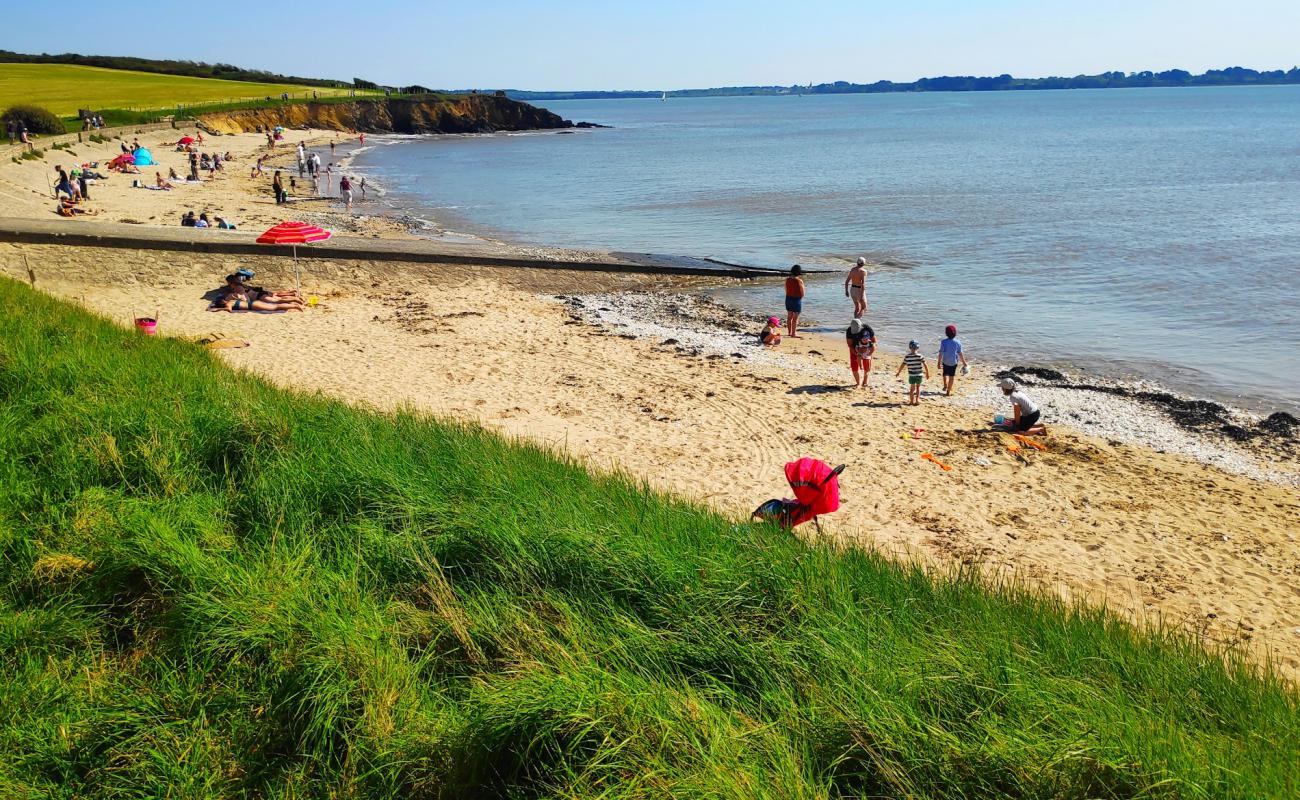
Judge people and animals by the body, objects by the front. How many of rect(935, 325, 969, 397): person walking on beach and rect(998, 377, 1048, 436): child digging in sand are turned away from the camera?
1

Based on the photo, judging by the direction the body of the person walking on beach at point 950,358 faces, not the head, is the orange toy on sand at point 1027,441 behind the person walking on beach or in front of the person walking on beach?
behind

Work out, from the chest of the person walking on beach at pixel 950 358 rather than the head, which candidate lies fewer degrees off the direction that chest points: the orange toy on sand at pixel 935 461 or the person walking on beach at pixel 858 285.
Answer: the person walking on beach

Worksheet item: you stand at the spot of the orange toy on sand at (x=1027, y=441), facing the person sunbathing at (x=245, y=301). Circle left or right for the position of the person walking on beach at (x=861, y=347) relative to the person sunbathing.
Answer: right

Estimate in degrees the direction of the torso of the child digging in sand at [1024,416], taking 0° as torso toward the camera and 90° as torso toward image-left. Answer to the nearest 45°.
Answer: approximately 90°

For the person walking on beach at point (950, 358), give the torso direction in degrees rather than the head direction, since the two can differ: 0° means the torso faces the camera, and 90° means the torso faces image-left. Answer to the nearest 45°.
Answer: approximately 180°
